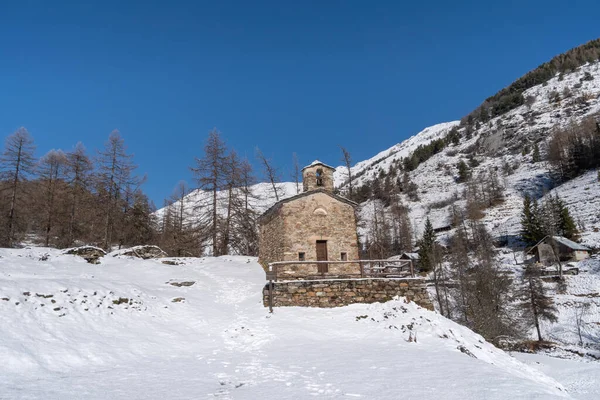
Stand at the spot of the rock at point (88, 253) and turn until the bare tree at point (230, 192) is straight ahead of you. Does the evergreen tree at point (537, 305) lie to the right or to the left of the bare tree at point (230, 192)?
right

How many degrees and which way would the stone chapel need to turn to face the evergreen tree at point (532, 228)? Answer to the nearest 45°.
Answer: approximately 135° to its left

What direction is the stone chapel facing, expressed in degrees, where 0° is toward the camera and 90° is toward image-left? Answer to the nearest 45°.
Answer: approximately 0°

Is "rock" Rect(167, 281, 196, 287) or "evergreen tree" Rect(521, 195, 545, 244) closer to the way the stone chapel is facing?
the rock

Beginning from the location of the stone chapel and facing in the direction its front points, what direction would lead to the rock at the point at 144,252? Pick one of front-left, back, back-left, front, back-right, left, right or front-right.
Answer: right

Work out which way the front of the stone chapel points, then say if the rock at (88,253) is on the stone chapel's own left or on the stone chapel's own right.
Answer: on the stone chapel's own right

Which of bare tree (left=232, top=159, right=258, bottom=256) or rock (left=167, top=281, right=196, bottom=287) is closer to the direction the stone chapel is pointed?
the rock

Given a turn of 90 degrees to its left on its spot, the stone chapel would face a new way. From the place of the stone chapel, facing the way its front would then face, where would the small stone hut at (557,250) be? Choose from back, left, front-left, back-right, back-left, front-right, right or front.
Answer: front-left

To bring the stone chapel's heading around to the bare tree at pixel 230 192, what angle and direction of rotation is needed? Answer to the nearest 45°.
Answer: approximately 135° to its right
